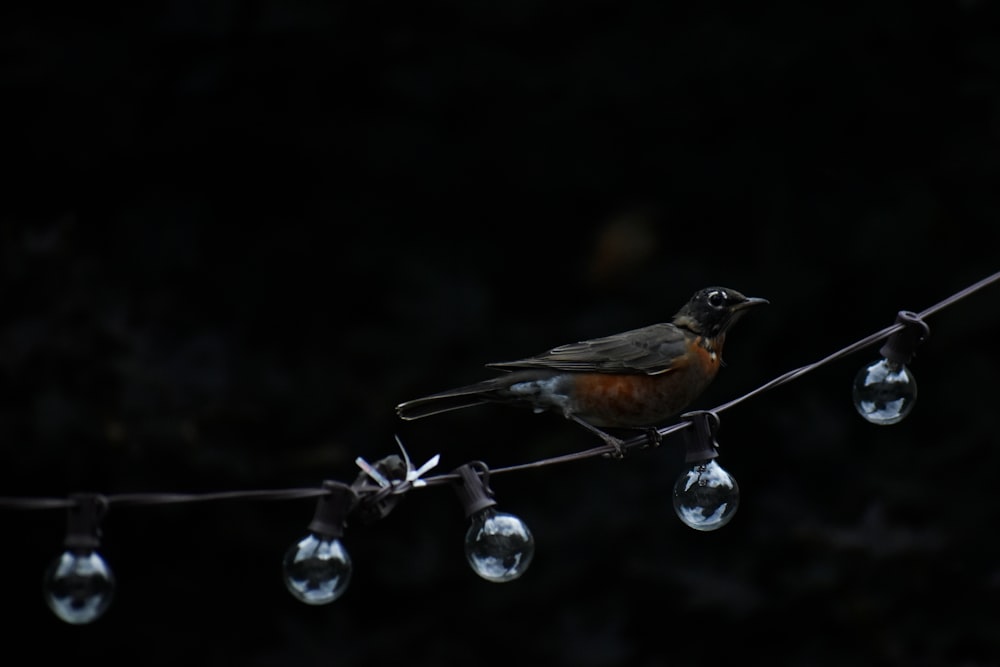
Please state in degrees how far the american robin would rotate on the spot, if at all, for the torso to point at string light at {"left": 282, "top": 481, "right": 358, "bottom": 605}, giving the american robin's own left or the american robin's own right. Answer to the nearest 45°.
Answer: approximately 135° to the american robin's own right

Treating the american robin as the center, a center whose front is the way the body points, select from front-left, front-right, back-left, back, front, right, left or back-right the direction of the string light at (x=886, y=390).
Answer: front-right

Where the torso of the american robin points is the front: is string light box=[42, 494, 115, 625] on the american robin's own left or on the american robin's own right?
on the american robin's own right

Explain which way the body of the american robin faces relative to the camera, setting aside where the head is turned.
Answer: to the viewer's right
